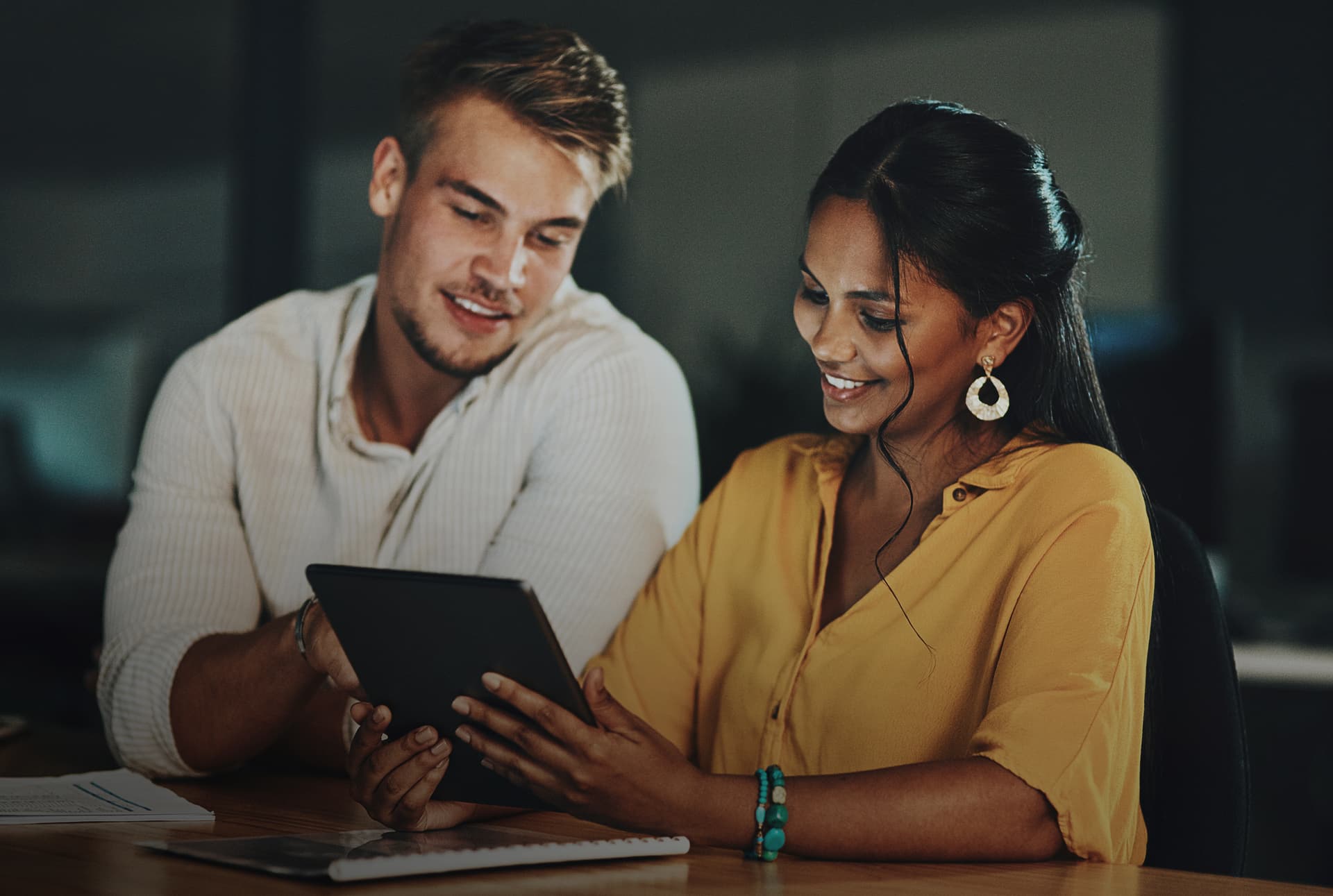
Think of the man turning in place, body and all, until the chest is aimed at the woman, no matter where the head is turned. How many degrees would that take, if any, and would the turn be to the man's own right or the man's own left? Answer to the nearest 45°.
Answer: approximately 45° to the man's own left

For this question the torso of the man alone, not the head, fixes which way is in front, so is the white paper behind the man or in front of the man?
in front

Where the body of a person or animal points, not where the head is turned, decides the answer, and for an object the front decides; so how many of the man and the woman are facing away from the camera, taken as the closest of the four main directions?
0

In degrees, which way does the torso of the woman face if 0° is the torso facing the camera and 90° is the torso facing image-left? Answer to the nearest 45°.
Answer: approximately 45°

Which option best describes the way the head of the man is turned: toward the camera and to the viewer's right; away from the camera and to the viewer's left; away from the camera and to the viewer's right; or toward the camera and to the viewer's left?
toward the camera and to the viewer's right

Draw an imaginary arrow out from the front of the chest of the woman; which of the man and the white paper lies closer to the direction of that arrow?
the white paper

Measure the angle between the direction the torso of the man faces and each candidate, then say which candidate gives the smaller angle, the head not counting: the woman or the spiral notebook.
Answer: the spiral notebook

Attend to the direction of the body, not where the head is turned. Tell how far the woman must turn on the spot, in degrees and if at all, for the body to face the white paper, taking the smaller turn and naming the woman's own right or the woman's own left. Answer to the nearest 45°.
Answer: approximately 45° to the woman's own right

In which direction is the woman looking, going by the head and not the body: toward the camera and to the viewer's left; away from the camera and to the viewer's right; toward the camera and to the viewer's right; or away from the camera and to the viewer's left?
toward the camera and to the viewer's left

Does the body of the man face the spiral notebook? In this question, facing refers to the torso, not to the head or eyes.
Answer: yes

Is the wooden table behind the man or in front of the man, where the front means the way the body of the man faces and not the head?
in front
